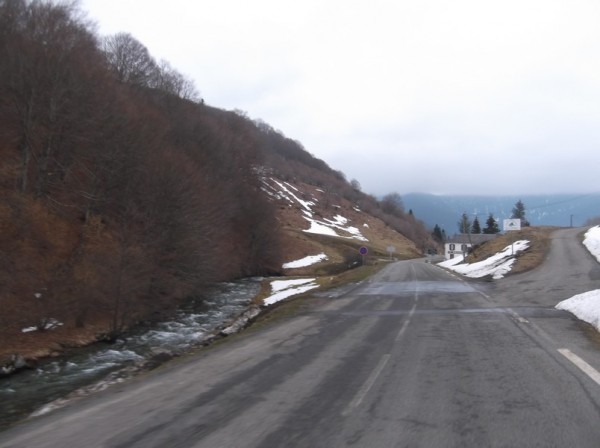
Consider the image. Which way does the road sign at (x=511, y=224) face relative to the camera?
toward the camera
